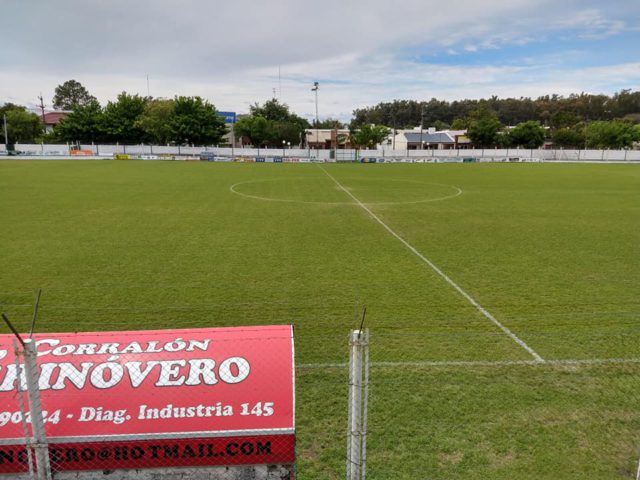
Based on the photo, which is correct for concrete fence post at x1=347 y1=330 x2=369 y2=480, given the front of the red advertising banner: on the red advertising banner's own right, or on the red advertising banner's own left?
on the red advertising banner's own left

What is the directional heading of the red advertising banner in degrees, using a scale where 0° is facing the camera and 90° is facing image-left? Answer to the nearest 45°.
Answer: approximately 0°

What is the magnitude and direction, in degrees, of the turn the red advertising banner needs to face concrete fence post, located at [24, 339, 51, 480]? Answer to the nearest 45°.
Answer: approximately 90° to its right
